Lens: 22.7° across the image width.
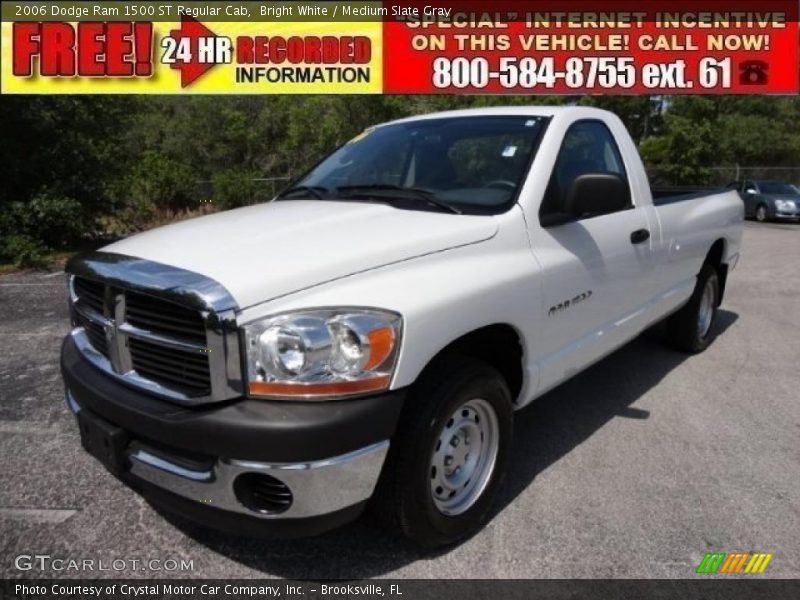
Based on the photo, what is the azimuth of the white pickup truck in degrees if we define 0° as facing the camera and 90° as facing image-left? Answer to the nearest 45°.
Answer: approximately 45°

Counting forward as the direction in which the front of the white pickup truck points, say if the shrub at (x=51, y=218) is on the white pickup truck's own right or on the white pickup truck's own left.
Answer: on the white pickup truck's own right

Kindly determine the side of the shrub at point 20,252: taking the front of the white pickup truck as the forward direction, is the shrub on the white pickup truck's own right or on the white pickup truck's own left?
on the white pickup truck's own right

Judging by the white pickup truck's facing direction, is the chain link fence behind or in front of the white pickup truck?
behind

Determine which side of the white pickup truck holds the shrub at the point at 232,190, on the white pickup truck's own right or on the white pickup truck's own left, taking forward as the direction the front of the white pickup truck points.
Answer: on the white pickup truck's own right

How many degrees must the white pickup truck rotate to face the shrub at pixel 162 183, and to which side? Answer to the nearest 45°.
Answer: approximately 135° to its right
